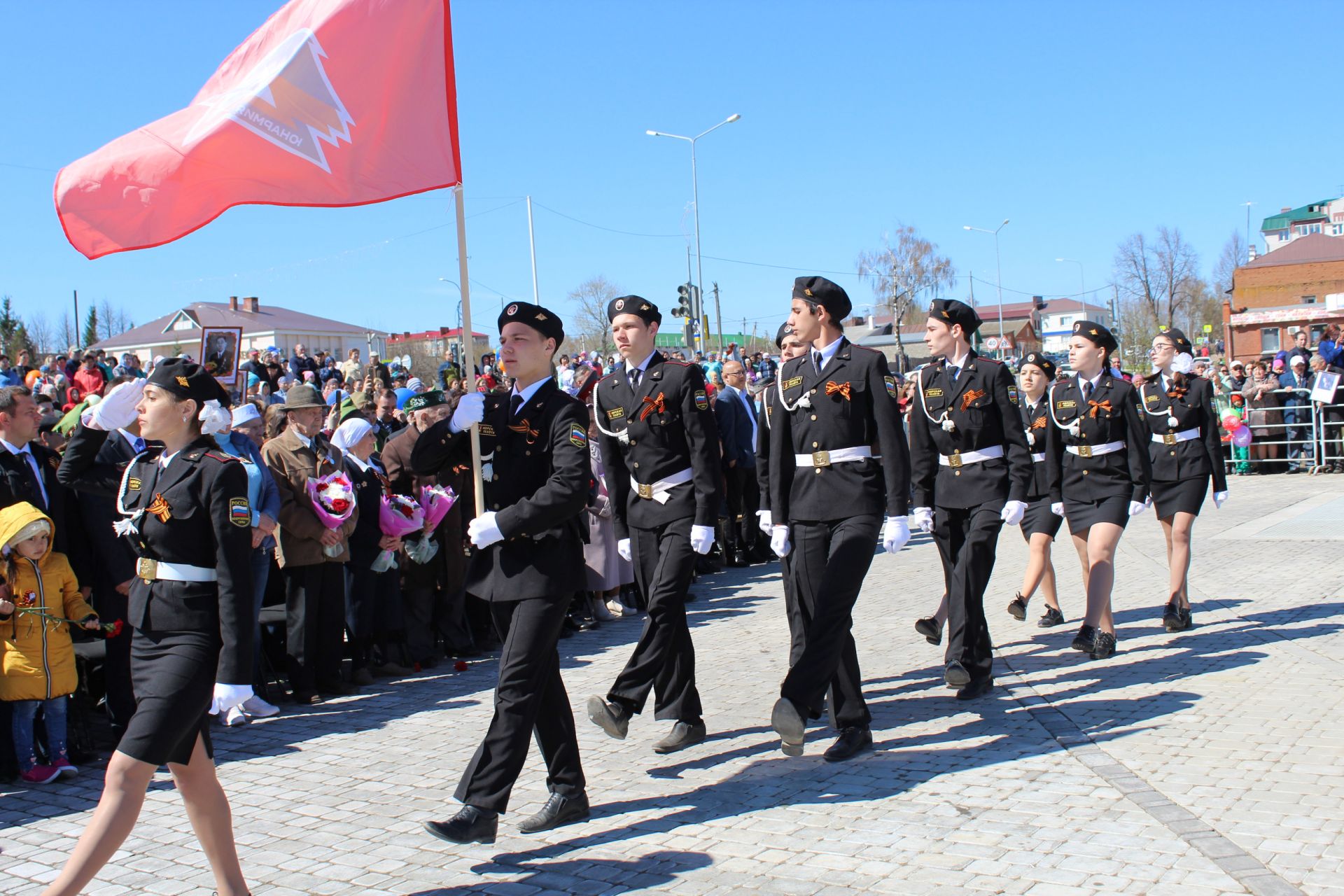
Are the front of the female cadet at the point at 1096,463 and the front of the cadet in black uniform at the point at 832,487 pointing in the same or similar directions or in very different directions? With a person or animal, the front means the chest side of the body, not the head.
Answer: same or similar directions

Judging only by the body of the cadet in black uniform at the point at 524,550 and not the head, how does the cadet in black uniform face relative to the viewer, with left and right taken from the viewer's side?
facing the viewer and to the left of the viewer

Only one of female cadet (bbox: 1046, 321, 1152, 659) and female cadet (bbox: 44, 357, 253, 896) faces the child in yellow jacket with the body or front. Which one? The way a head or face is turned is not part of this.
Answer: female cadet (bbox: 1046, 321, 1152, 659)

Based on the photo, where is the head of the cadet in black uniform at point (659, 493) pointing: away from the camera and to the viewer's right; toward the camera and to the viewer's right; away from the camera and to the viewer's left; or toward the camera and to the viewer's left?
toward the camera and to the viewer's left

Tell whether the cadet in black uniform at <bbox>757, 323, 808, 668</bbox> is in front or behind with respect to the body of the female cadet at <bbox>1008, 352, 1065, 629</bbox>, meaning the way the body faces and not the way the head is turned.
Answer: in front

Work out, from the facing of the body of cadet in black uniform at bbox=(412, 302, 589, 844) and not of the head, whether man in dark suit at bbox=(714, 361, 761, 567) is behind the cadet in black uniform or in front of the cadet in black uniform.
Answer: behind

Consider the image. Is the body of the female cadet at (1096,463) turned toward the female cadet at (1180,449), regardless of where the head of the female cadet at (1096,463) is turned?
no

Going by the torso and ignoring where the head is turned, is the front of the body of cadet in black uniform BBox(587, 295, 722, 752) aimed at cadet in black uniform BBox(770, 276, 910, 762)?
no

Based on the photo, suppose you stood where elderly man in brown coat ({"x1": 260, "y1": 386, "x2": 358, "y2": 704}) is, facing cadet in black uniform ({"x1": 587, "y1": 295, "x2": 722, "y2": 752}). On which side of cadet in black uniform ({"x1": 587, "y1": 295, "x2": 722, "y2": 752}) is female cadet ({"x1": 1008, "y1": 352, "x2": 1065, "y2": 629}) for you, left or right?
left

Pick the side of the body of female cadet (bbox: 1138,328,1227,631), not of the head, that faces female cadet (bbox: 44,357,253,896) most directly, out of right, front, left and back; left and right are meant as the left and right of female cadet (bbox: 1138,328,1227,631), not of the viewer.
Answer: front

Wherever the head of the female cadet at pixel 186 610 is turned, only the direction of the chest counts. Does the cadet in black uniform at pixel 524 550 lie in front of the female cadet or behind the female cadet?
behind

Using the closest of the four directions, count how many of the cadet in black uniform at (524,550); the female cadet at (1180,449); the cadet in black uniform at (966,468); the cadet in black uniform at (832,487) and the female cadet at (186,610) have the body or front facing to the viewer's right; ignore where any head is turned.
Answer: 0

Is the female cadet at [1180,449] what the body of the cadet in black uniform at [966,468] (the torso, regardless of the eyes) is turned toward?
no

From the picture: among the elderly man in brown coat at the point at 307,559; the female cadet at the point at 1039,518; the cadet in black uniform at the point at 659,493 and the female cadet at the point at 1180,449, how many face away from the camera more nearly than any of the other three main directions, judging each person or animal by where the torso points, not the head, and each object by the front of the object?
0

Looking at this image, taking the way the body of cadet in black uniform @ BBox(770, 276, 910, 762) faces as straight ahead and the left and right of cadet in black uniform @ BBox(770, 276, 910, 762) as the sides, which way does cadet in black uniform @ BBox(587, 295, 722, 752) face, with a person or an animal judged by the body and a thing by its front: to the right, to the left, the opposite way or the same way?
the same way

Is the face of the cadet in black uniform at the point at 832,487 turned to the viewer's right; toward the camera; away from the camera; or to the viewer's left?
to the viewer's left

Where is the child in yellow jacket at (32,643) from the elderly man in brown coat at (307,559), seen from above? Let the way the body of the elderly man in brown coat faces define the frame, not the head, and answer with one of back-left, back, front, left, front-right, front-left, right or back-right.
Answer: right

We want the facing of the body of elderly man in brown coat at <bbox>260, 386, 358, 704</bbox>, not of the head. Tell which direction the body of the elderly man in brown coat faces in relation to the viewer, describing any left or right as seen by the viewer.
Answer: facing the viewer and to the right of the viewer
